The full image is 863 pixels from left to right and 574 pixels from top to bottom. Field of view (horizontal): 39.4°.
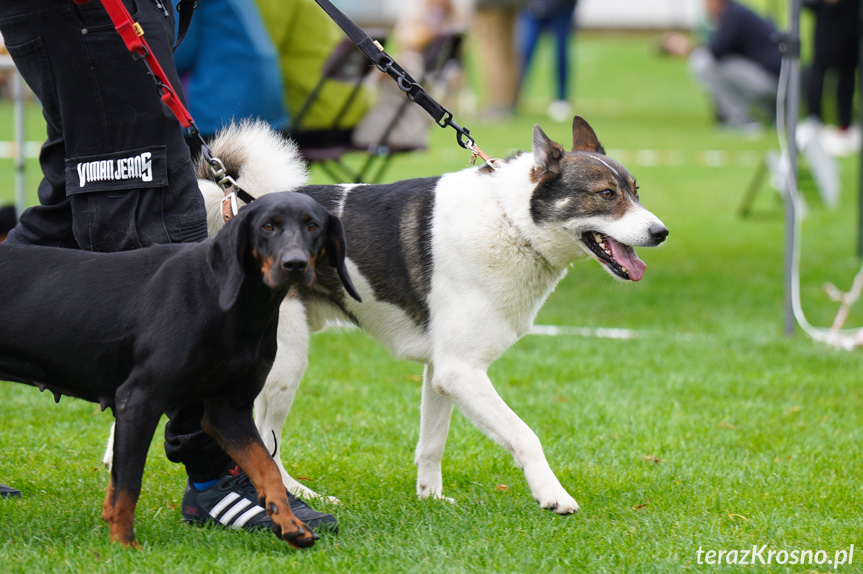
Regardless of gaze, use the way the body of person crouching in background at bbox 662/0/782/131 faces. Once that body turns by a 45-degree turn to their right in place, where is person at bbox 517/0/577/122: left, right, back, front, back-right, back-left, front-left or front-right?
front

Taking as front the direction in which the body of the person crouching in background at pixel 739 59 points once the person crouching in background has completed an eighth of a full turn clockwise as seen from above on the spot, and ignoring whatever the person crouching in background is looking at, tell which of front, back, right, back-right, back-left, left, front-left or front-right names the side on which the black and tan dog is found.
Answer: back-left

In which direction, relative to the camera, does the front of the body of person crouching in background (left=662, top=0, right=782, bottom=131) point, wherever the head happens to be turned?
to the viewer's left

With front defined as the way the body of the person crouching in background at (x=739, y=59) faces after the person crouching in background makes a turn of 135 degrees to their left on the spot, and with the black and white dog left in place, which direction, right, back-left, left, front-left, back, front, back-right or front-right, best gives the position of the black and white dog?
front-right
